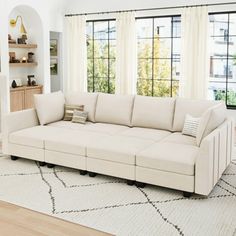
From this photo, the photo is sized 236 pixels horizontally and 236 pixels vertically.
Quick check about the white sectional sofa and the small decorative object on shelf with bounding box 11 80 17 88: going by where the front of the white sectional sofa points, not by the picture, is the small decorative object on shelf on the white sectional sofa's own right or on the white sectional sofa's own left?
on the white sectional sofa's own right

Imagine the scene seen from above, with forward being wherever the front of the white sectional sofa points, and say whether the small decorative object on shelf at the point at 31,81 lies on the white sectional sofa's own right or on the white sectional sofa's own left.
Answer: on the white sectional sofa's own right

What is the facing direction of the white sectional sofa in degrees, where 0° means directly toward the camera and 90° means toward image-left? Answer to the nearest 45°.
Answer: approximately 45°

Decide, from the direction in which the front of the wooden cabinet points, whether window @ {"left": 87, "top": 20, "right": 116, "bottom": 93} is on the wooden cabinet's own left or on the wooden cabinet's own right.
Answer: on the wooden cabinet's own left

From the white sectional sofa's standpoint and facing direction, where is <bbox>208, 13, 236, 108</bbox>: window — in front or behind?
behind

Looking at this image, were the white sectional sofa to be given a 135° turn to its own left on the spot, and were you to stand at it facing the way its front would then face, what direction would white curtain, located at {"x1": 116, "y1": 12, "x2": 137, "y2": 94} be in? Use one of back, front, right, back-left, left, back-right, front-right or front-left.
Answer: left

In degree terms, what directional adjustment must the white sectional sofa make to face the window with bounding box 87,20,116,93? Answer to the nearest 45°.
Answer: approximately 135° to its right

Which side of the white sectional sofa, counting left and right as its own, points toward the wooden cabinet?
right
